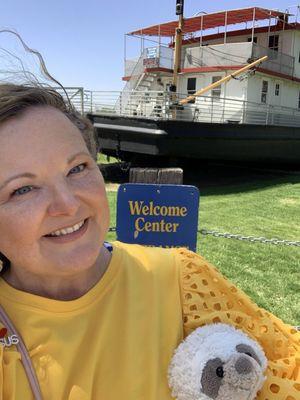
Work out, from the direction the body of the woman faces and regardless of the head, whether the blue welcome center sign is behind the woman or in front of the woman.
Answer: behind

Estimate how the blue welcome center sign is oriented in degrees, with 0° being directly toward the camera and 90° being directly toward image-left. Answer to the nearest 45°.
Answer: approximately 0°

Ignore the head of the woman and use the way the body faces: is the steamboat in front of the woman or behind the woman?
behind

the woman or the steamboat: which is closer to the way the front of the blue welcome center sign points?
the woman

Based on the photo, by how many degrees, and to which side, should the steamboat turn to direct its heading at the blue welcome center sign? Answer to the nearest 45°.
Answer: approximately 45° to its left

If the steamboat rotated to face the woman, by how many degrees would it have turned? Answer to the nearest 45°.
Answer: approximately 45° to its left

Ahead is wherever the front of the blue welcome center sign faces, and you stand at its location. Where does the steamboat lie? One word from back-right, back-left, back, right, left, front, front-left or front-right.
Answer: back

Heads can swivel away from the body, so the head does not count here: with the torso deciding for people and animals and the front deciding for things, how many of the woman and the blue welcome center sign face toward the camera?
2

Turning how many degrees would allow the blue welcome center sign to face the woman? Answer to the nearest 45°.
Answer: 0° — it already faces them
